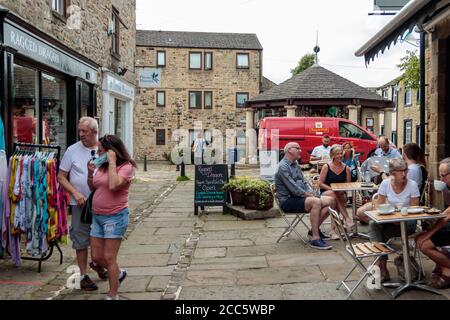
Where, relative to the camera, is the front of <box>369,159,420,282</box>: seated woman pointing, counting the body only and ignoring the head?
toward the camera

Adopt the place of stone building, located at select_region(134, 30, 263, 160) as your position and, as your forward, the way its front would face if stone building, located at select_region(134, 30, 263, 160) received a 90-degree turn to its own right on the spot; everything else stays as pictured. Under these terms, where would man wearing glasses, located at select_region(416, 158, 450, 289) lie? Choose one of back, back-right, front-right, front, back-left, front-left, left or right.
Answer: left

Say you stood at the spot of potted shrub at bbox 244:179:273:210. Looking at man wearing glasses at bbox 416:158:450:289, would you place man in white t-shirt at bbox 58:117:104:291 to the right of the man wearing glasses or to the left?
right

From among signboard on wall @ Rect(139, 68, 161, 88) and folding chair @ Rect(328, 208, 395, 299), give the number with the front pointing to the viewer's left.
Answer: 0

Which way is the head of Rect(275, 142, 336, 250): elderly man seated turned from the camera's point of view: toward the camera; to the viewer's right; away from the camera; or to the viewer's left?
to the viewer's right

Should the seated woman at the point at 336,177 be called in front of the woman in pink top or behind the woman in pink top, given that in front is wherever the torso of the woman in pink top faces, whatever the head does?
behind

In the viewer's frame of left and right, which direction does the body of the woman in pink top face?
facing the viewer and to the left of the viewer

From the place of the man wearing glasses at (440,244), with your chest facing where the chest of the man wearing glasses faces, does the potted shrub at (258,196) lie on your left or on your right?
on your right

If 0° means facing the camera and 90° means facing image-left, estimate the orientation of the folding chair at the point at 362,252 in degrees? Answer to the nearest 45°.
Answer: approximately 270°

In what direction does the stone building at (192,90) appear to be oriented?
toward the camera

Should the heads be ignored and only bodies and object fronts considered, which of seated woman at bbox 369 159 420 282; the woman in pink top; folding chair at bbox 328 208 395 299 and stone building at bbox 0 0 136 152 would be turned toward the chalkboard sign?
the stone building

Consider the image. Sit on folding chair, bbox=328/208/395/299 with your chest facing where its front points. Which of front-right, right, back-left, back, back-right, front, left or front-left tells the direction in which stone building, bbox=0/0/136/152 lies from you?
back-left

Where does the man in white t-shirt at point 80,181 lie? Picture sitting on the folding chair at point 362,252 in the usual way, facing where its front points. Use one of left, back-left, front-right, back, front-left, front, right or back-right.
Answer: back

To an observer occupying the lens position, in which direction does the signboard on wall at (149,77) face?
facing the viewer

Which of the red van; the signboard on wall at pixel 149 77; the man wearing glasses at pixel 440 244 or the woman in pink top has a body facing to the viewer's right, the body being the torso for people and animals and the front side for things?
the red van

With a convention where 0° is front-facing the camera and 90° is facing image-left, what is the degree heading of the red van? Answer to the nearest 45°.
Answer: approximately 270°

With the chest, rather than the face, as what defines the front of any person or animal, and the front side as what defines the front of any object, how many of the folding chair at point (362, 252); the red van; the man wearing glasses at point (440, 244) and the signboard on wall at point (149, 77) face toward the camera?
1
